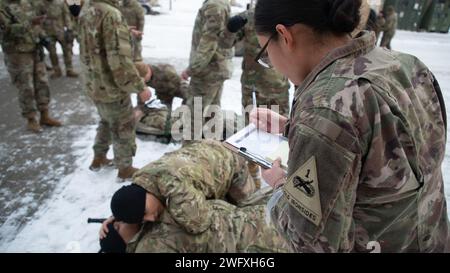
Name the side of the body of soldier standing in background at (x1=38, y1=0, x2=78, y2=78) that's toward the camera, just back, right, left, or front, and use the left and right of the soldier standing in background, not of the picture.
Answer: front

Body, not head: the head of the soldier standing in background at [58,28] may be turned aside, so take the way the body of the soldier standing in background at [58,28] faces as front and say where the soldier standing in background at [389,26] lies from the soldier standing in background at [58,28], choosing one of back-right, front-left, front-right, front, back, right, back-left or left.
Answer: left

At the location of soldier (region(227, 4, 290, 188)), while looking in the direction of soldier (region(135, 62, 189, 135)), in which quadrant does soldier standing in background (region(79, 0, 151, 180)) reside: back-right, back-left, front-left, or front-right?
front-left

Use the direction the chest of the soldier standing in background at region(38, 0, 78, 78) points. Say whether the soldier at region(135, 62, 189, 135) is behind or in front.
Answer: in front

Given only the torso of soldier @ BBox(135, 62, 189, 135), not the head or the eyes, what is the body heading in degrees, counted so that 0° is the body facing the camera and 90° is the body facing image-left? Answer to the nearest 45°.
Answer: approximately 90°

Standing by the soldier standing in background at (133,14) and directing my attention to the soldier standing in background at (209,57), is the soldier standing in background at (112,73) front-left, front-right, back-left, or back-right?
front-right

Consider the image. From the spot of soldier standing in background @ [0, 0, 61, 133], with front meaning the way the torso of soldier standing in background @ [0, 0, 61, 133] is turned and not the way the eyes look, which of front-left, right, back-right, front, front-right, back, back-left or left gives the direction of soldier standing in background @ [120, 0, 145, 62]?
left

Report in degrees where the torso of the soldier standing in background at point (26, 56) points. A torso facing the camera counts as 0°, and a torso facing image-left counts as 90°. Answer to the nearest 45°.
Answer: approximately 315°

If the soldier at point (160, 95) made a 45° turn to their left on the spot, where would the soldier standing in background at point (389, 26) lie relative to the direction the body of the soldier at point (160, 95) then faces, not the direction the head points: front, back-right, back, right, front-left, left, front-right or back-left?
back

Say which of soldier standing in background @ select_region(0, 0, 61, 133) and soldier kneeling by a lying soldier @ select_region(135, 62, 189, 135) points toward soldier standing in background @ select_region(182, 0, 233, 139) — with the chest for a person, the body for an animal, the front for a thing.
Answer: soldier standing in background @ select_region(0, 0, 61, 133)

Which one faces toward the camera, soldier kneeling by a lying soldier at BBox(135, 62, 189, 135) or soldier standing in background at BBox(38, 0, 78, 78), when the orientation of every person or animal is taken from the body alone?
soldier standing in background at BBox(38, 0, 78, 78)

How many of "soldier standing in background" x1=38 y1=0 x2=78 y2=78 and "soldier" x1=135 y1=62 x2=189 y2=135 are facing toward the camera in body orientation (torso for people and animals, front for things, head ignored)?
1

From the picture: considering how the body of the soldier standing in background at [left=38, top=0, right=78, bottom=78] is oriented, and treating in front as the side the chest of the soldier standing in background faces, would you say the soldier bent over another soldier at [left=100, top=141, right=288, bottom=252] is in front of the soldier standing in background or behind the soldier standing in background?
in front

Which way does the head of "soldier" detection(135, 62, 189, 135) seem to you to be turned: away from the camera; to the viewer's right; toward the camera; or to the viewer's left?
to the viewer's left

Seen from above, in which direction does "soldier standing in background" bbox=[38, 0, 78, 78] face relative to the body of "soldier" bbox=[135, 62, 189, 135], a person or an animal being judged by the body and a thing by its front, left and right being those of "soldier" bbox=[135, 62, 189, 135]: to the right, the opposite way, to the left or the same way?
to the left

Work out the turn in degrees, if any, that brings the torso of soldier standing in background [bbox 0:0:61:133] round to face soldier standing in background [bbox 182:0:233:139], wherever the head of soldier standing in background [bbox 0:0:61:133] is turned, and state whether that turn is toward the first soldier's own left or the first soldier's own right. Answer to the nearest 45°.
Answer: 0° — they already face them
